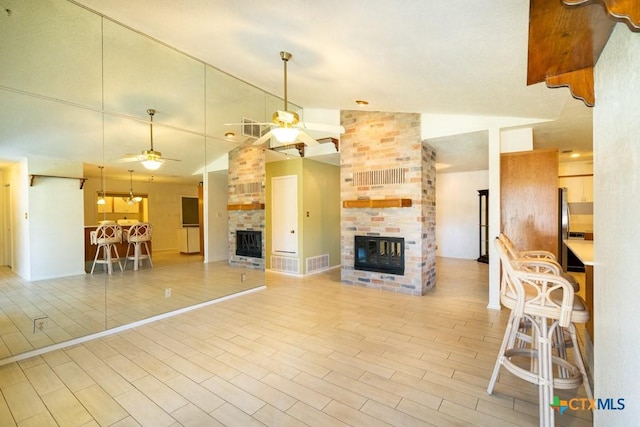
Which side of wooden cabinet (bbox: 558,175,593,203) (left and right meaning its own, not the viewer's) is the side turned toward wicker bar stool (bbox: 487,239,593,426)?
front

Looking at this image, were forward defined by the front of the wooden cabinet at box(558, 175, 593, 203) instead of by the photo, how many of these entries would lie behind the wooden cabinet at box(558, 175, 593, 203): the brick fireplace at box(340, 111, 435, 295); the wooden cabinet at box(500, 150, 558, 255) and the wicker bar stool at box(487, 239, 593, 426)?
0

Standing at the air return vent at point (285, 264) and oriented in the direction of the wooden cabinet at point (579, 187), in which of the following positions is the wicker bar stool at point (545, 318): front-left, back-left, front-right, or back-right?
front-right

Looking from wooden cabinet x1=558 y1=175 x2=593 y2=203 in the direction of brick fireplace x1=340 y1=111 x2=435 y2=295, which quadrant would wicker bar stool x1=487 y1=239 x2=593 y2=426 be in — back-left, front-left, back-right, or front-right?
front-left

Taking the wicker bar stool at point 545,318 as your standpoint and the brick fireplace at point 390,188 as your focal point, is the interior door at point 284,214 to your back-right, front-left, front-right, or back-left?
front-left

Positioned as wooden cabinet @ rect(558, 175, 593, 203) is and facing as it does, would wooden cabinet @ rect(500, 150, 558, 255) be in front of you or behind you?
in front

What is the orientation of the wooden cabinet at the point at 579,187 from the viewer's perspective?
toward the camera

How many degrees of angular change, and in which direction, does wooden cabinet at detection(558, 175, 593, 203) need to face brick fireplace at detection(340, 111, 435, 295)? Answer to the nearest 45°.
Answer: approximately 45° to its right

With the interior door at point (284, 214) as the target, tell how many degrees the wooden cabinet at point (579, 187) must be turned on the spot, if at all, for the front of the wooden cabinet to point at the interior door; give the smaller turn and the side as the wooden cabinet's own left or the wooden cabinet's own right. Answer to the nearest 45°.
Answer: approximately 45° to the wooden cabinet's own right
